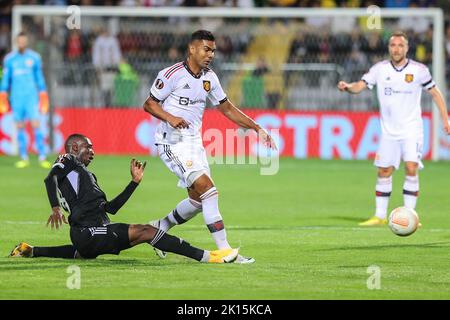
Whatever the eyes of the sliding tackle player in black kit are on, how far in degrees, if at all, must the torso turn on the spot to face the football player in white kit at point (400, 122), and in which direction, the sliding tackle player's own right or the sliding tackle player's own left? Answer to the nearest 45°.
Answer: approximately 45° to the sliding tackle player's own left

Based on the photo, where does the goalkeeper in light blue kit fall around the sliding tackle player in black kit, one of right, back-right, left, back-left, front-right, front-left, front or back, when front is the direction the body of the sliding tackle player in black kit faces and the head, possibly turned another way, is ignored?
left

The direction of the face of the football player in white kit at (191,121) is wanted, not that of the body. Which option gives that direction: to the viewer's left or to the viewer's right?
to the viewer's right

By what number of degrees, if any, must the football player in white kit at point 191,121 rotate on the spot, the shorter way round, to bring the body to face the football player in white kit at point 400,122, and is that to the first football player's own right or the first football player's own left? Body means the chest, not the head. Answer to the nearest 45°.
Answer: approximately 90° to the first football player's own left

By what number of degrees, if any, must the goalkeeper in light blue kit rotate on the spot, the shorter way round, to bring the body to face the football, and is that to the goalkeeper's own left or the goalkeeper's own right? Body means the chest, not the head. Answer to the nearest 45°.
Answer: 0° — they already face it

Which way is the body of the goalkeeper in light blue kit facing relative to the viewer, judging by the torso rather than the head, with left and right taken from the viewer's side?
facing the viewer

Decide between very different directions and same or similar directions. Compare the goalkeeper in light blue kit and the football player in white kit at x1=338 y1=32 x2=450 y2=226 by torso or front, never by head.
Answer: same or similar directions

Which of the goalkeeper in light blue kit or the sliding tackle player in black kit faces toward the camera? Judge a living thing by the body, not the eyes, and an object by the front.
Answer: the goalkeeper in light blue kit

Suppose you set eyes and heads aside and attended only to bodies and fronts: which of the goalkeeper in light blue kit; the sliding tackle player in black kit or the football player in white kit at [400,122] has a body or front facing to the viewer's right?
the sliding tackle player in black kit

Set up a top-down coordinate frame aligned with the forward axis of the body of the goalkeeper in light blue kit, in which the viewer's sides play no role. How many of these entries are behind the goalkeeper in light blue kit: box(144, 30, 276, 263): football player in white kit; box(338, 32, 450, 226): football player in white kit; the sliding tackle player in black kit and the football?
0

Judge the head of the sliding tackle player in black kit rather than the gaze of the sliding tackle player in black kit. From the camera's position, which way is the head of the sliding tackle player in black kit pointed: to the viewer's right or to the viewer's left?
to the viewer's right

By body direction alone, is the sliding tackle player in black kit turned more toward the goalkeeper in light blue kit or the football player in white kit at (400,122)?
the football player in white kit

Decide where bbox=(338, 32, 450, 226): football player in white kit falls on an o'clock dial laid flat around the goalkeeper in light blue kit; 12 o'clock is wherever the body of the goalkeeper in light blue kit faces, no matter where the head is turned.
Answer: The football player in white kit is roughly at 11 o'clock from the goalkeeper in light blue kit.

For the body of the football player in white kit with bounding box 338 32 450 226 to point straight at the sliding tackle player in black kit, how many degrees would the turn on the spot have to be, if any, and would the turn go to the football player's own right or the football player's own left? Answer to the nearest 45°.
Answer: approximately 45° to the football player's own right

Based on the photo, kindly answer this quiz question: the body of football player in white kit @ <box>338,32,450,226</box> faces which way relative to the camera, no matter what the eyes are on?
toward the camera

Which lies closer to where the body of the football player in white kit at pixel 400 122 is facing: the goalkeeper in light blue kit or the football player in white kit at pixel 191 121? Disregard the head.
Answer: the football player in white kit

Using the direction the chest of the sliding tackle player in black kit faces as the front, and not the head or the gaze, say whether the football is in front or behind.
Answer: in front

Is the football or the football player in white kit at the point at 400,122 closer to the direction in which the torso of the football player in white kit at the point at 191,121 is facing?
the football

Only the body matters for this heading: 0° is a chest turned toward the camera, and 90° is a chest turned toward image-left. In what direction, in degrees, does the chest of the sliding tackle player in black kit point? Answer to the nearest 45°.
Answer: approximately 270°
